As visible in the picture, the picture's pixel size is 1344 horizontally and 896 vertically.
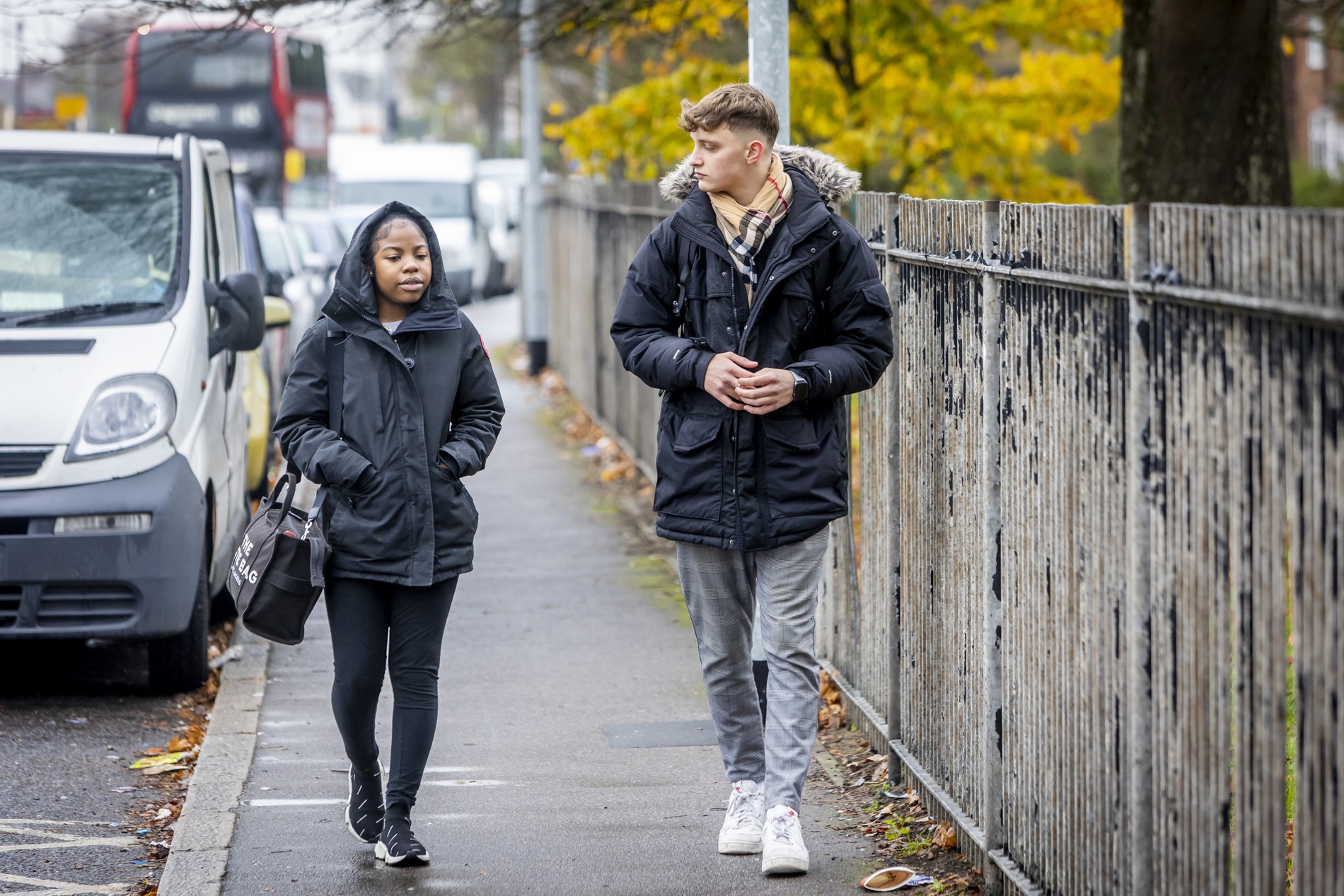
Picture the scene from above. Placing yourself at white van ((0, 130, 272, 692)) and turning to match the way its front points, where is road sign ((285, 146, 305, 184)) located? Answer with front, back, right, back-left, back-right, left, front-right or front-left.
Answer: back

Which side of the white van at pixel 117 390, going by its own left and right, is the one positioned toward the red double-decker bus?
back

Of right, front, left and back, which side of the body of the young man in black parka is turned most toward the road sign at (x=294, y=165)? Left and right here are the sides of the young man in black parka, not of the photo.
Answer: back

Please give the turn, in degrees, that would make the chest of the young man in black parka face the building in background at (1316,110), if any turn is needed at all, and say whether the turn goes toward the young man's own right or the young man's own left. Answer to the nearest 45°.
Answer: approximately 180°

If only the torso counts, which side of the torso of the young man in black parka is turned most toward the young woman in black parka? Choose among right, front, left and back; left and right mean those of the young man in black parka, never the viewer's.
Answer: right

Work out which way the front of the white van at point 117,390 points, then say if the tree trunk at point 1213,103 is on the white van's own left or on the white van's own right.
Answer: on the white van's own left

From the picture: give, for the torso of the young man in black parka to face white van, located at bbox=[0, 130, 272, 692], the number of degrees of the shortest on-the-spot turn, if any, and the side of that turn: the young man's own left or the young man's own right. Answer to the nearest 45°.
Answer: approximately 135° to the young man's own right

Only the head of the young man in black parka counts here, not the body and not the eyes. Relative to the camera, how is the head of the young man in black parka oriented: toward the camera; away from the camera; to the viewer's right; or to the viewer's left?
to the viewer's left

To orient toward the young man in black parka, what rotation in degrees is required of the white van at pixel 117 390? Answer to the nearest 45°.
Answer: approximately 45° to its left

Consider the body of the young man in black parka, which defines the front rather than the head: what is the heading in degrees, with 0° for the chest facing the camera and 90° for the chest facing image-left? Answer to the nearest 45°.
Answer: approximately 0°

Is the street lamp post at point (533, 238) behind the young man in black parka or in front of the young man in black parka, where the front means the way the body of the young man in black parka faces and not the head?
behind
